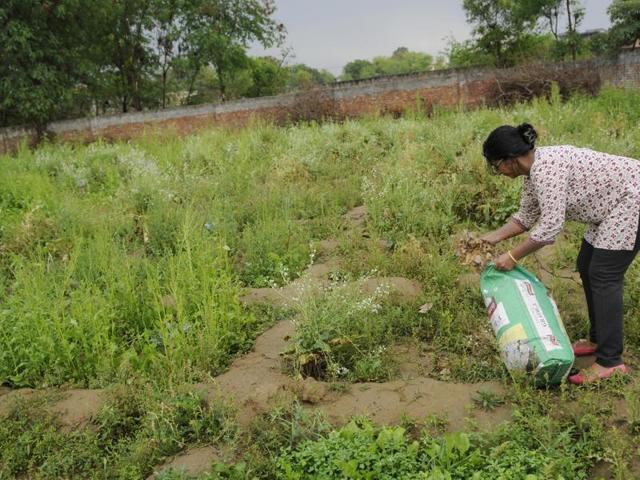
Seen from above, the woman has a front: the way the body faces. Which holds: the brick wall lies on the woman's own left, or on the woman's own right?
on the woman's own right

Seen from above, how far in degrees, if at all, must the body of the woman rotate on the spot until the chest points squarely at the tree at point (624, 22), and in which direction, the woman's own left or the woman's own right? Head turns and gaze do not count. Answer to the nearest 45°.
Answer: approximately 90° to the woman's own right

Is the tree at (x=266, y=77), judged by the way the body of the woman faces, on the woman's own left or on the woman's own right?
on the woman's own right

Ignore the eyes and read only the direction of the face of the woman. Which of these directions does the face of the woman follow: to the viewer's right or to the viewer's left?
to the viewer's left

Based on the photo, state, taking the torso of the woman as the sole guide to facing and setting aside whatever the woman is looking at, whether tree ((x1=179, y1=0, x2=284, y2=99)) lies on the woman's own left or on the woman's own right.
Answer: on the woman's own right

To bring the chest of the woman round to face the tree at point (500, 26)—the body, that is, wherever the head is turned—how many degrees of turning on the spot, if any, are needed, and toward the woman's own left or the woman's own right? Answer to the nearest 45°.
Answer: approximately 90° to the woman's own right

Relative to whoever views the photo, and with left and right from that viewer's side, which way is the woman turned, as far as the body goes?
facing to the left of the viewer
